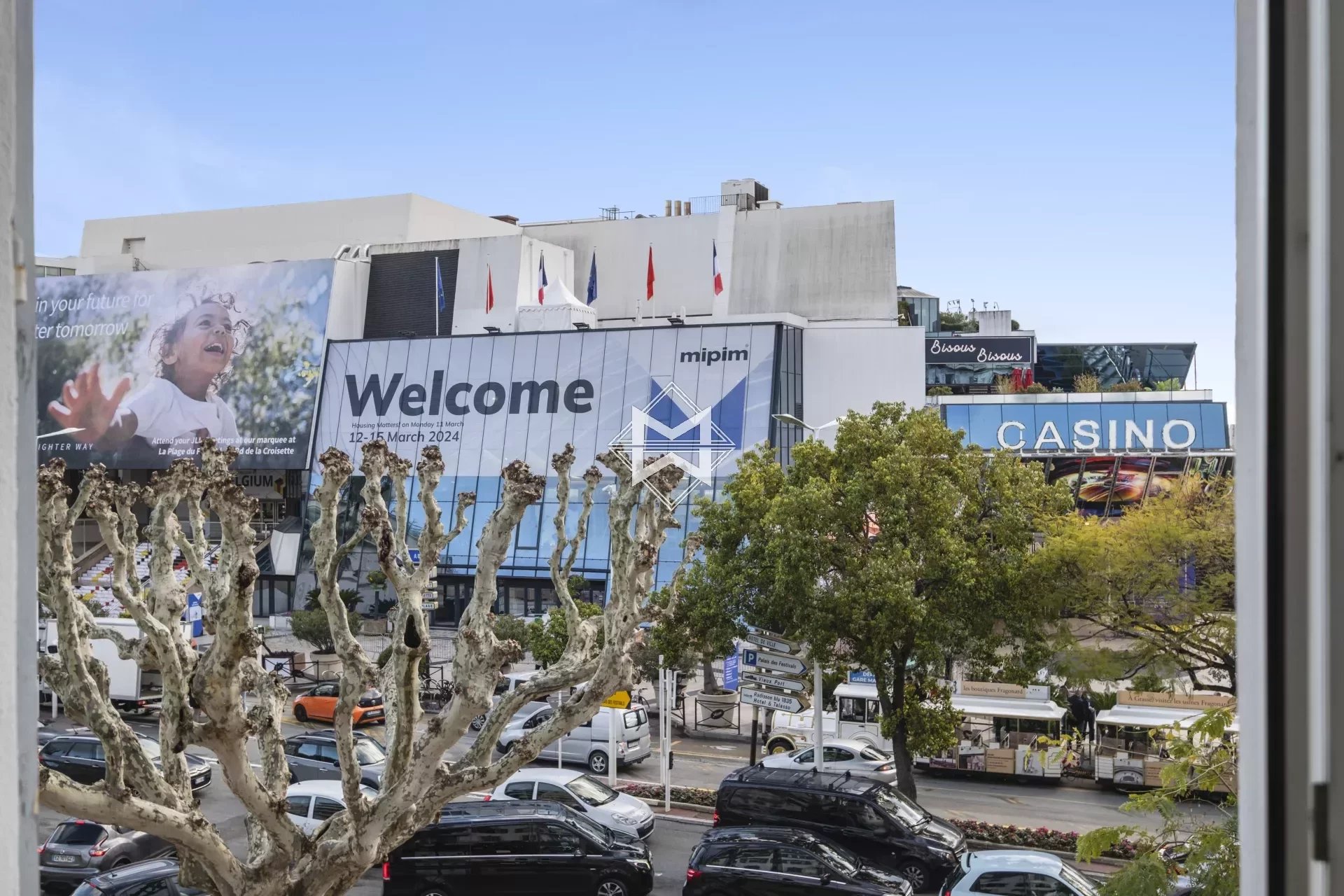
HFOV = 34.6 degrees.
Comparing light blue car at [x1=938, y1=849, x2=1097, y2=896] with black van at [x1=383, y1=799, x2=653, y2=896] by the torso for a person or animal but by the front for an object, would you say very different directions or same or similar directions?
same or similar directions

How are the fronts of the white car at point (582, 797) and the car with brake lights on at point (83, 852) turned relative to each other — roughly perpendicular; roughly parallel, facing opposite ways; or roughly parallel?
roughly perpendicular

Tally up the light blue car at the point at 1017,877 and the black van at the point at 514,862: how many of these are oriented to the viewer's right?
2

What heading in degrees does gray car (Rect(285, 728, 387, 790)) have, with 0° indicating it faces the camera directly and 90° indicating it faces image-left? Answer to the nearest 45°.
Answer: approximately 315°

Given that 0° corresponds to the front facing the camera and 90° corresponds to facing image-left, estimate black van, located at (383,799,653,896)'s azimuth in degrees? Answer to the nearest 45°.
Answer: approximately 270°

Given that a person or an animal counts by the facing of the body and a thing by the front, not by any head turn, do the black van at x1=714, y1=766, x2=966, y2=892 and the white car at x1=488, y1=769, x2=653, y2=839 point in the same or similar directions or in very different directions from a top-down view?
same or similar directions

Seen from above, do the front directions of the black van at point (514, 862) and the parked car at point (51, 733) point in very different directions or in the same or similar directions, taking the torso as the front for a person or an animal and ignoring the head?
same or similar directions

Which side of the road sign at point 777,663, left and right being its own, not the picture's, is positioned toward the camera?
front

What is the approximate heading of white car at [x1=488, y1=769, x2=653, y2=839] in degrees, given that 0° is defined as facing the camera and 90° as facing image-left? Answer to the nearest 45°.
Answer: approximately 315°

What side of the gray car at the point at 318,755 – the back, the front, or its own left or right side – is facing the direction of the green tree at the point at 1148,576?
front

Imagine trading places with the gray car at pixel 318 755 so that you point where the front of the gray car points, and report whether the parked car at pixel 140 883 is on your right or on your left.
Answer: on your right

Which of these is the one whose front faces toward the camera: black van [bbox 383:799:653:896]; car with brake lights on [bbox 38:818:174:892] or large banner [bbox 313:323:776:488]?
the large banner

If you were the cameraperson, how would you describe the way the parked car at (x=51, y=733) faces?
facing to the right of the viewer

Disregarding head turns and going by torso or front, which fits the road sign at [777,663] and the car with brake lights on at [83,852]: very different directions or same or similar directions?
very different directions

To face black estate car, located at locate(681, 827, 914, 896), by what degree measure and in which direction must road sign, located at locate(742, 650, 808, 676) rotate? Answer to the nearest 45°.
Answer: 0° — it already faces it

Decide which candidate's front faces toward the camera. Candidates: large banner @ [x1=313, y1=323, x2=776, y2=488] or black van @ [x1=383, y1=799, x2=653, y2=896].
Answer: the large banner

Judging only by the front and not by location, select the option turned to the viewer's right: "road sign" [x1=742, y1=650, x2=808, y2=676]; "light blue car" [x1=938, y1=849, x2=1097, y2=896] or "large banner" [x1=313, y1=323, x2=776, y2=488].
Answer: the light blue car
